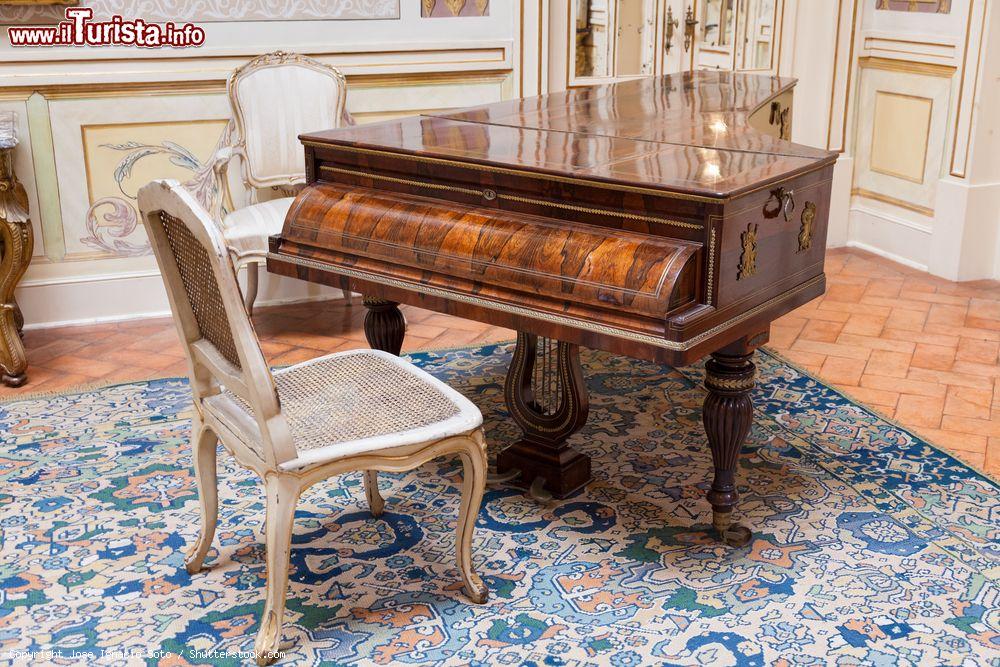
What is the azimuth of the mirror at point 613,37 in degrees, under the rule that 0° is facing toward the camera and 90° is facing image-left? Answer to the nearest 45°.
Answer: approximately 0°

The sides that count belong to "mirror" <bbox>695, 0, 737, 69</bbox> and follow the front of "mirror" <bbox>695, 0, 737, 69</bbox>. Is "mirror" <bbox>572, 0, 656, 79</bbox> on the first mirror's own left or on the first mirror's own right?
on the first mirror's own right

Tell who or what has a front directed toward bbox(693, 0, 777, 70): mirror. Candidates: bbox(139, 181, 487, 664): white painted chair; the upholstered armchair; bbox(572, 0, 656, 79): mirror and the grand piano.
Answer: the white painted chair

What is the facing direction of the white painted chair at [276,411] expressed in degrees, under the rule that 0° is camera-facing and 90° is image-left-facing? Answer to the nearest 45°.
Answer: approximately 225°

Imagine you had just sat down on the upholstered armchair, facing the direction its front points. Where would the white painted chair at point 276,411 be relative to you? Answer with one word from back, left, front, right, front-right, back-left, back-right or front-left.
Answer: front

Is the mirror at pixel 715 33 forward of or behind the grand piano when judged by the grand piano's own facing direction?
behind

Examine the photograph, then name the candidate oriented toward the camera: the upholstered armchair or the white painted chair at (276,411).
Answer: the upholstered armchair

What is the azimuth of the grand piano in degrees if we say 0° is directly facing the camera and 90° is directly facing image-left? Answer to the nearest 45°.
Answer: approximately 45°

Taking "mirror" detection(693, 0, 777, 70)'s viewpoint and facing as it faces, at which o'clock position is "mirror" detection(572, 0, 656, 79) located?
"mirror" detection(572, 0, 656, 79) is roughly at 2 o'clock from "mirror" detection(693, 0, 777, 70).

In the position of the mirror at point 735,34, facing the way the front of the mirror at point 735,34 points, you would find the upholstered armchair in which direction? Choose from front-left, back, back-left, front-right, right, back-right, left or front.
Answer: front-right

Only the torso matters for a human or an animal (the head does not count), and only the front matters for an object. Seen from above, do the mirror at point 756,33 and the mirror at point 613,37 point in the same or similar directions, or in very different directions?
same or similar directions

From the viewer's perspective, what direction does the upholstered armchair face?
toward the camera

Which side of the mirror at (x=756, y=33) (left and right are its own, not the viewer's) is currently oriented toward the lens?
front

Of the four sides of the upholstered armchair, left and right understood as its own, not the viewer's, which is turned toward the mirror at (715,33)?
left

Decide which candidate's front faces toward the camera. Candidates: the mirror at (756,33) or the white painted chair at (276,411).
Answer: the mirror

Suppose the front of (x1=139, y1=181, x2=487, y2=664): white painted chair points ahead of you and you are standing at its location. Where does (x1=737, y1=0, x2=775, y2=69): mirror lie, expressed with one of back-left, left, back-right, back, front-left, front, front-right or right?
front

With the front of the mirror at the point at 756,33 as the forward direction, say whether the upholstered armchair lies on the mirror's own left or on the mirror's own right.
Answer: on the mirror's own right

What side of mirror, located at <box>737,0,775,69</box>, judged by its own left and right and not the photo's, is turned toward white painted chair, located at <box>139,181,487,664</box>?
front

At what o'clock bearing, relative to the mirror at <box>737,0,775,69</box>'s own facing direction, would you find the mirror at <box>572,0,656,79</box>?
the mirror at <box>572,0,656,79</box> is roughly at 2 o'clock from the mirror at <box>737,0,775,69</box>.

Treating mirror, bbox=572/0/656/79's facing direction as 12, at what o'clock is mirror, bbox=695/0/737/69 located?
mirror, bbox=695/0/737/69 is roughly at 8 o'clock from mirror, bbox=572/0/656/79.
